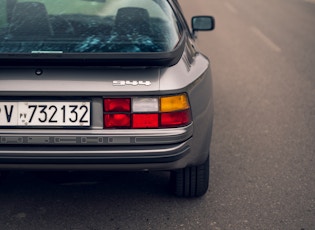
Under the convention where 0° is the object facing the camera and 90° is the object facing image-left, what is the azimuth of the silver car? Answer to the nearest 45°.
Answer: approximately 180°
